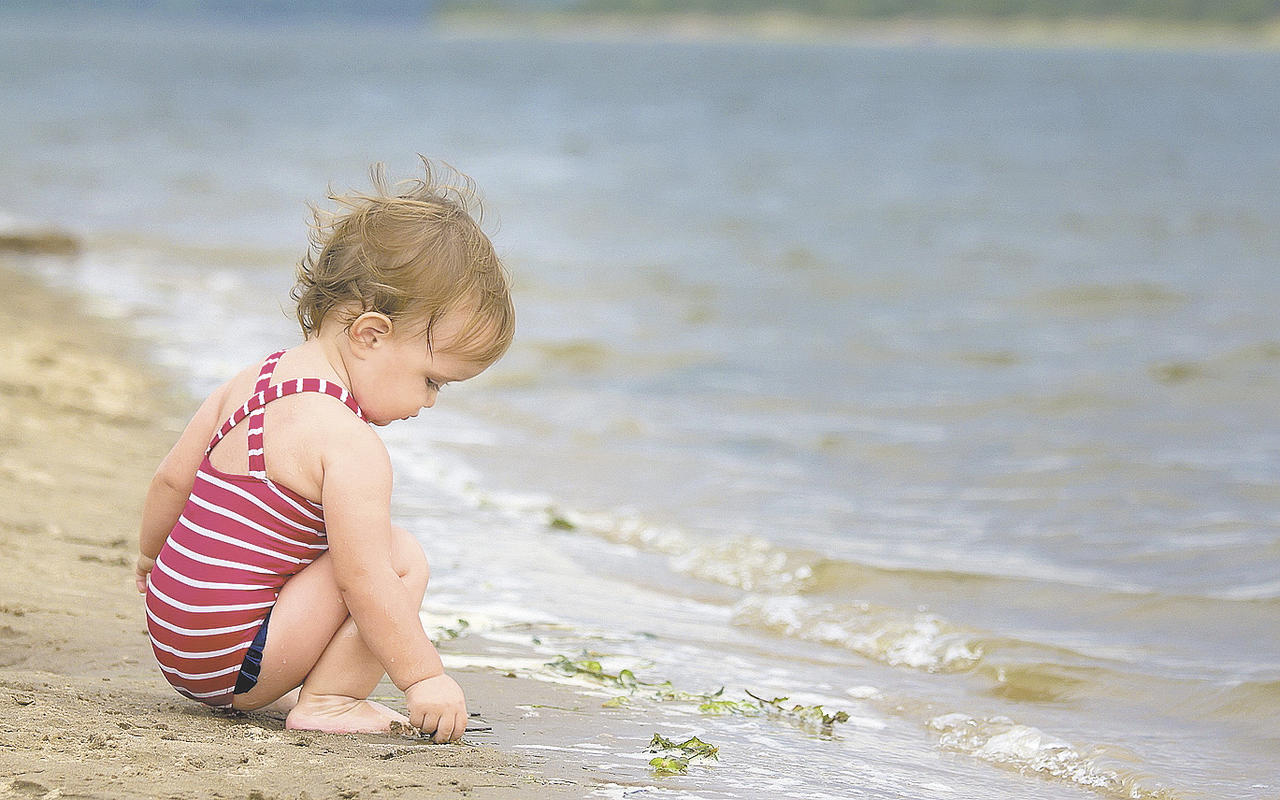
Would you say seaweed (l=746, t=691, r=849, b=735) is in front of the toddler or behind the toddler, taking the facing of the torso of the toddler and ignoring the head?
in front

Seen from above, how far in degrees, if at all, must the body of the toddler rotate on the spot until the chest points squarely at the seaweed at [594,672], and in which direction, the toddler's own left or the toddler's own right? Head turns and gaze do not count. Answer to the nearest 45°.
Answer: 0° — they already face it

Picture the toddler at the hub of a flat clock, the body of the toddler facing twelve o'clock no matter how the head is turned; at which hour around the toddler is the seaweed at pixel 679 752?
The seaweed is roughly at 1 o'clock from the toddler.

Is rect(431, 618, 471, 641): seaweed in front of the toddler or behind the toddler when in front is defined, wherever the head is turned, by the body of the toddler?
in front

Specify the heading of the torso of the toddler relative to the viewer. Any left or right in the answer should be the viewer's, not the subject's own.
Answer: facing away from the viewer and to the right of the viewer

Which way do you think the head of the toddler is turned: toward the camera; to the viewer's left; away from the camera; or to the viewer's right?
to the viewer's right
